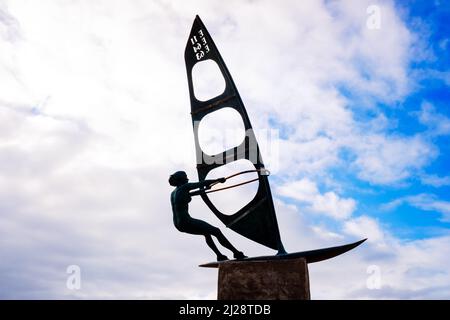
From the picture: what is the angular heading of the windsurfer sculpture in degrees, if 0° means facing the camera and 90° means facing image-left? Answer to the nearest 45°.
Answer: approximately 270°
